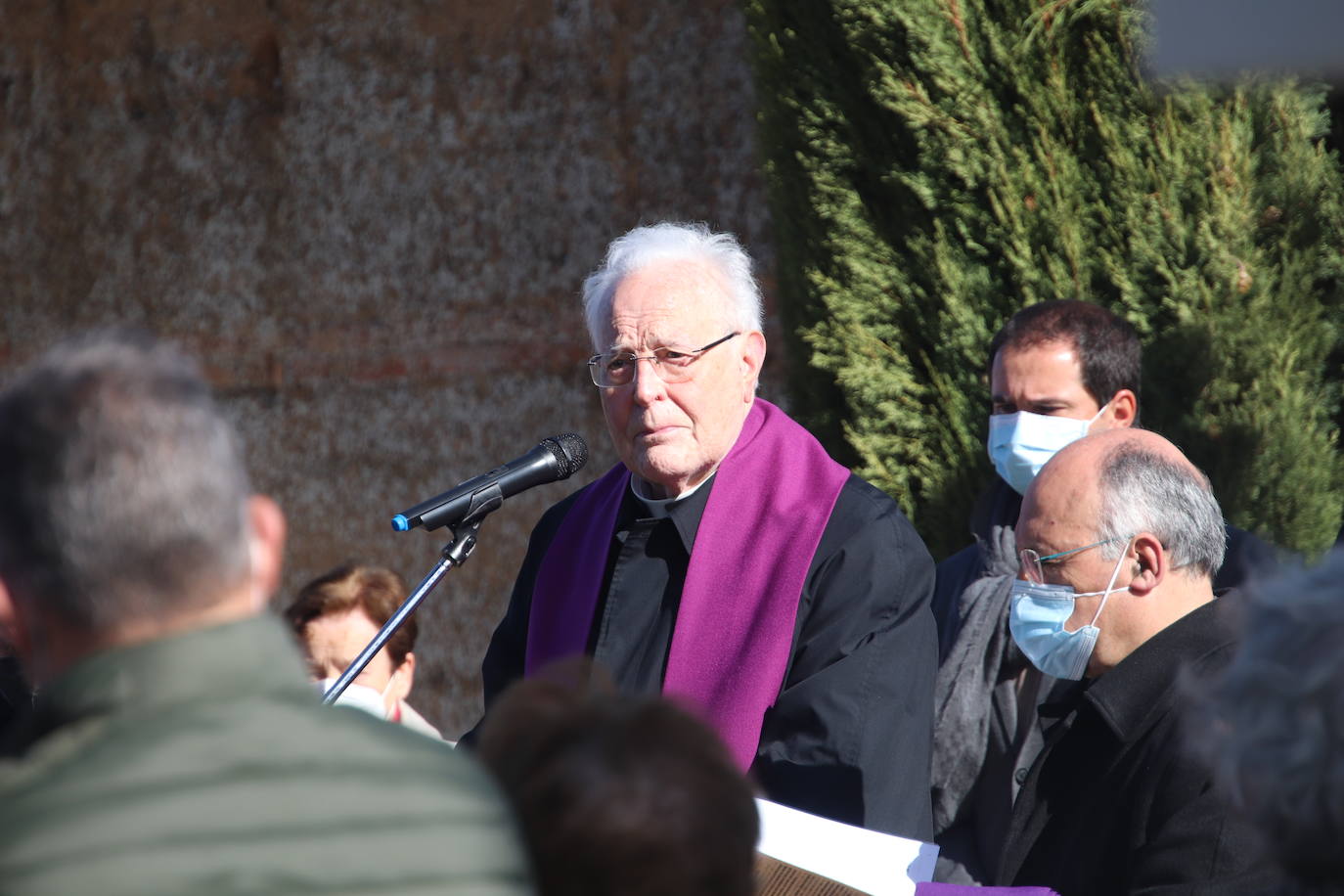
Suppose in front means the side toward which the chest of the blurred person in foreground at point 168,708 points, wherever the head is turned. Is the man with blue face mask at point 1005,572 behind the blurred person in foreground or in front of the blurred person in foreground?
in front

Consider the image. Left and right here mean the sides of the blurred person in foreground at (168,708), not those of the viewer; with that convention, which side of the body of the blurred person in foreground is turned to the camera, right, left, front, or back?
back

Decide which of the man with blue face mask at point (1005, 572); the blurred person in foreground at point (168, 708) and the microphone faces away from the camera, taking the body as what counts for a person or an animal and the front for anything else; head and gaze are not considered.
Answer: the blurred person in foreground

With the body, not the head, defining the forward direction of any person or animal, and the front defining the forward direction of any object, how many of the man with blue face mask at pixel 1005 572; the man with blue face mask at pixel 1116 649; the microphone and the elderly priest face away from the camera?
0

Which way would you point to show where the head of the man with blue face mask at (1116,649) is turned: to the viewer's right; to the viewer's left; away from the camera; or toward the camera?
to the viewer's left

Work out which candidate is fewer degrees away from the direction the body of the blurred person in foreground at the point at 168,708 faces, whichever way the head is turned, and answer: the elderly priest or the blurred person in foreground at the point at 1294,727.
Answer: the elderly priest

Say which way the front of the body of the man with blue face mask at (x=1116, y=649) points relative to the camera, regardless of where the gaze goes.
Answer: to the viewer's left

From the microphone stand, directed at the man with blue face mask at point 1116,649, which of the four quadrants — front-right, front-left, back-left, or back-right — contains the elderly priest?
front-left

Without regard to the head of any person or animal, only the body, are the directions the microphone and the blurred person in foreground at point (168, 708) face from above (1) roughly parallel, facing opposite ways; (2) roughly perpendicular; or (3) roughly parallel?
roughly perpendicular

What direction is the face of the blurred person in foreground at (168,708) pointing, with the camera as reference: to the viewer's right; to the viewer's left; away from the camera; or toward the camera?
away from the camera

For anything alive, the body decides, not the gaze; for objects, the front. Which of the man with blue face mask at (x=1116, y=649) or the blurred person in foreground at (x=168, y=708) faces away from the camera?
the blurred person in foreground

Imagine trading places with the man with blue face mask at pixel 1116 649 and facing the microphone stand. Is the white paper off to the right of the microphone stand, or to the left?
left

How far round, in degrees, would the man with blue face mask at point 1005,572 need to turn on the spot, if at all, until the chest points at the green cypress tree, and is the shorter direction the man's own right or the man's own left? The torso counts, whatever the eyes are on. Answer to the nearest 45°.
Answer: approximately 135° to the man's own right

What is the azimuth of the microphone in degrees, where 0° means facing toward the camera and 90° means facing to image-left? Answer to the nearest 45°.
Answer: approximately 270°

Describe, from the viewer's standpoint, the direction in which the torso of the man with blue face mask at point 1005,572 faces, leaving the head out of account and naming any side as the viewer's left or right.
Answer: facing the viewer and to the left of the viewer

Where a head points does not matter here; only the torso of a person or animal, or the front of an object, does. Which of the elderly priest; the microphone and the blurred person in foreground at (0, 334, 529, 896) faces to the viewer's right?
the microphone

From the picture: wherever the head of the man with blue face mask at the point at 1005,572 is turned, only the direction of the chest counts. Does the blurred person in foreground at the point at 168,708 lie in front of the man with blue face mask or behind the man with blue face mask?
in front

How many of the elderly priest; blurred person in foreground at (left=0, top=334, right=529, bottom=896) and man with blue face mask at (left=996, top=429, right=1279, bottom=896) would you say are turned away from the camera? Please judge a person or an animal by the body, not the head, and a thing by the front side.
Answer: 1
